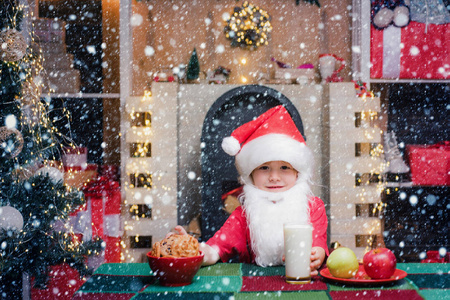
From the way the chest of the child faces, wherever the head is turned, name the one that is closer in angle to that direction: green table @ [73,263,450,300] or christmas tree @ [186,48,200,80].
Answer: the green table

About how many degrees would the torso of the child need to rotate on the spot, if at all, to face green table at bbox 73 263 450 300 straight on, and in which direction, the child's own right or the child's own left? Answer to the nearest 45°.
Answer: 0° — they already face it

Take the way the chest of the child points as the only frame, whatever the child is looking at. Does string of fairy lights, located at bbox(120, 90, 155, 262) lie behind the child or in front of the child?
behind

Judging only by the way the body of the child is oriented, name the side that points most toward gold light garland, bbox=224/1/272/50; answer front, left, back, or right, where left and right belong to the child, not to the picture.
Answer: back

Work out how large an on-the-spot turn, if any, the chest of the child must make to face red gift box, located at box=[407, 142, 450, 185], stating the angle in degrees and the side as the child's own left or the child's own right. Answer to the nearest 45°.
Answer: approximately 135° to the child's own left

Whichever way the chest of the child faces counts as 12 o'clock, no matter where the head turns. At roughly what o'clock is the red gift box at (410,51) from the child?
The red gift box is roughly at 7 o'clock from the child.

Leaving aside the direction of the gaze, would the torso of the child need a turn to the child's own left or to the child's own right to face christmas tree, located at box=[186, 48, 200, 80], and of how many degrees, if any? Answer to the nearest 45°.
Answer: approximately 180°

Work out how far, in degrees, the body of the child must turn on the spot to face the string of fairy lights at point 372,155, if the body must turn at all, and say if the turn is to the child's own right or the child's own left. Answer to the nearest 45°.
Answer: approximately 135° to the child's own left

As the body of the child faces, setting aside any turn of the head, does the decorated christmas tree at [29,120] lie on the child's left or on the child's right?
on the child's right

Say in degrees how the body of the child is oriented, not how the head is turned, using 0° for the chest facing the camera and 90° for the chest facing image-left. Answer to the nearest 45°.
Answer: approximately 0°
